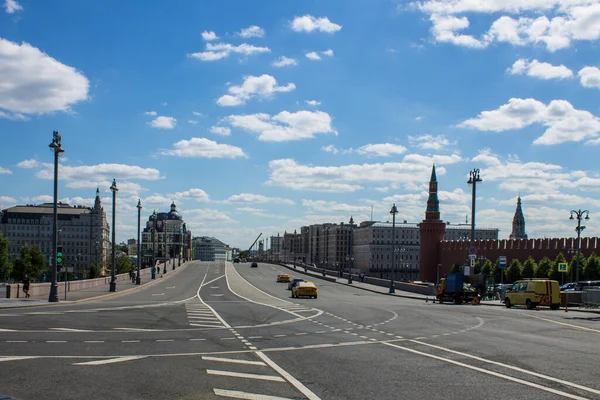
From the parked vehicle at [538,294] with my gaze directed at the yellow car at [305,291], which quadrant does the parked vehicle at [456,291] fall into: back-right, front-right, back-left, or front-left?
front-right

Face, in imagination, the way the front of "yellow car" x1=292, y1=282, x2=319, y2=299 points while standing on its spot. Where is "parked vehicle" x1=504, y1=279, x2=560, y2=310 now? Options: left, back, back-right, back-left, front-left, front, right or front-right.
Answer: back-right

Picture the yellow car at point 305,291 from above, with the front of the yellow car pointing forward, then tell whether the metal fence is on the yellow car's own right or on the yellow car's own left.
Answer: on the yellow car's own right

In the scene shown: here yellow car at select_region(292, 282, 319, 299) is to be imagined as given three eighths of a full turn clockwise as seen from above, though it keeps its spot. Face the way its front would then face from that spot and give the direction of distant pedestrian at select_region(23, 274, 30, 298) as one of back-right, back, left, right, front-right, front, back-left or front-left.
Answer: right

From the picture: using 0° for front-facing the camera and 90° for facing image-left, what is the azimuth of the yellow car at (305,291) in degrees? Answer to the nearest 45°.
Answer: approximately 180°

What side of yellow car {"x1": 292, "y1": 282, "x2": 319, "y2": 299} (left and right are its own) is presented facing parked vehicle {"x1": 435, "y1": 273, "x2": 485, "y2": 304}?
right
